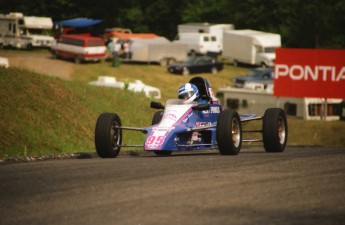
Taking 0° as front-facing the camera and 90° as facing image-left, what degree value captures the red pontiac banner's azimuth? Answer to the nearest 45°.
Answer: approximately 0°

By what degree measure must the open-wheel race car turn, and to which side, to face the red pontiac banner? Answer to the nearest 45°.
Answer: approximately 135° to its right

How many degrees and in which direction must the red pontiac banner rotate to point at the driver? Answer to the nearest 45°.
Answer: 0° — it already faces them

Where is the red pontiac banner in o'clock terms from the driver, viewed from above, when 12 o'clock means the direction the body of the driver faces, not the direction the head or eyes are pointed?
The red pontiac banner is roughly at 5 o'clock from the driver.

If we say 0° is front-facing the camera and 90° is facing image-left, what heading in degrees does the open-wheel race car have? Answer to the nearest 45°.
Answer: approximately 45°

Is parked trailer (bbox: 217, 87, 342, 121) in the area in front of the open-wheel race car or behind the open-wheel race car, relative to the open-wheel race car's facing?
behind

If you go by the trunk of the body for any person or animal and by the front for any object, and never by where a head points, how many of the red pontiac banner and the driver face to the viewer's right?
0
